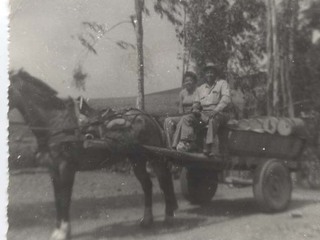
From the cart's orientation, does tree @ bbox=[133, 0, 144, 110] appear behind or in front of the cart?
in front

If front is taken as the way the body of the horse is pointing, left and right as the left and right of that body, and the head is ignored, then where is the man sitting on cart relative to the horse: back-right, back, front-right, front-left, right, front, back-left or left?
back-left

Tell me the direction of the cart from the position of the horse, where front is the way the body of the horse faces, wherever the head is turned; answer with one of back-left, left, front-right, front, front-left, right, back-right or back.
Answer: back-left

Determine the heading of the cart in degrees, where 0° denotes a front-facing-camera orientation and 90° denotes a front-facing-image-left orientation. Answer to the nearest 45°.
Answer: approximately 45°

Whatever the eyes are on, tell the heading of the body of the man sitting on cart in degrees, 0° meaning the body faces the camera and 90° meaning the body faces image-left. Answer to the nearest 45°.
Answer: approximately 45°

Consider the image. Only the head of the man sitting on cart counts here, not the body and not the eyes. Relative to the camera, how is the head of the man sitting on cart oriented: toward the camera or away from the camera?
toward the camera

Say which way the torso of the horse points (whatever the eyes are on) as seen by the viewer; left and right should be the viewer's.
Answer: facing the viewer and to the left of the viewer
